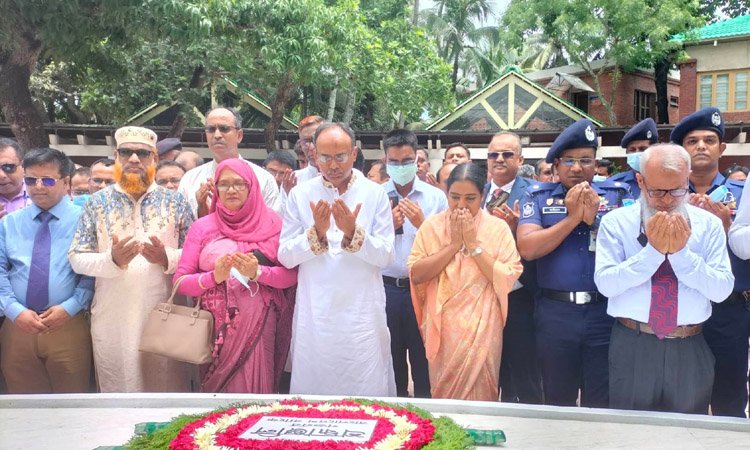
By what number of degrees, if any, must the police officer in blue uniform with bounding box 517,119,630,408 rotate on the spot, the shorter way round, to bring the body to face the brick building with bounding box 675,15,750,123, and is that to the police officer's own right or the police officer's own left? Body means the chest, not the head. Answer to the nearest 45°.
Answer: approximately 180°

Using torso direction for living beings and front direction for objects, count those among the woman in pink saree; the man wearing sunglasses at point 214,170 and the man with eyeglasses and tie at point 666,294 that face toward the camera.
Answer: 3

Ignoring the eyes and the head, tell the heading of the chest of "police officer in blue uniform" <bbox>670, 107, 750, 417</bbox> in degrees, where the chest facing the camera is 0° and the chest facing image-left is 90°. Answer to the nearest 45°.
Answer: approximately 0°

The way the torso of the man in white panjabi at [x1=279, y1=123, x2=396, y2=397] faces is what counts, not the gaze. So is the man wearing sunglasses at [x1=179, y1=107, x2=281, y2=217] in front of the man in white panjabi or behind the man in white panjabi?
behind

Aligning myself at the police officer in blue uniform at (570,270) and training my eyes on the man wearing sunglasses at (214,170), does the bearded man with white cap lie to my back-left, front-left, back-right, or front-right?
front-left

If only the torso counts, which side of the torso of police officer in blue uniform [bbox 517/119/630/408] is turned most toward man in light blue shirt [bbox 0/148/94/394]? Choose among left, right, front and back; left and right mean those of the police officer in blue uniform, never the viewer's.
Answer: right

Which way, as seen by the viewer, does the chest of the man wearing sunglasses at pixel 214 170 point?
toward the camera

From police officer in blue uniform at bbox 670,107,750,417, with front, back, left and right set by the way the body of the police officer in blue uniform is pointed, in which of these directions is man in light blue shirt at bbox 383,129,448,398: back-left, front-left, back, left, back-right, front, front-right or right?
right

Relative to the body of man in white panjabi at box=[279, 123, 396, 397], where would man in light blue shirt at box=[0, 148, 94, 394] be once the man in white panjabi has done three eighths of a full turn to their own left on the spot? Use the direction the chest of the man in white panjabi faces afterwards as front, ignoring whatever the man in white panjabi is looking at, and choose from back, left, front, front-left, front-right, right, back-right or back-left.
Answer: back-left

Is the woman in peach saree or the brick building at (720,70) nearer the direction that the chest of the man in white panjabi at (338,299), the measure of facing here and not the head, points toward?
the woman in peach saree

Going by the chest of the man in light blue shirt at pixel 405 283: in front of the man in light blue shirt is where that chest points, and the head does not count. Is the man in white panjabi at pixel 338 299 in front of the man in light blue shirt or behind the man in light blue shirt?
in front

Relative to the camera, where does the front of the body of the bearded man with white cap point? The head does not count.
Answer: toward the camera
